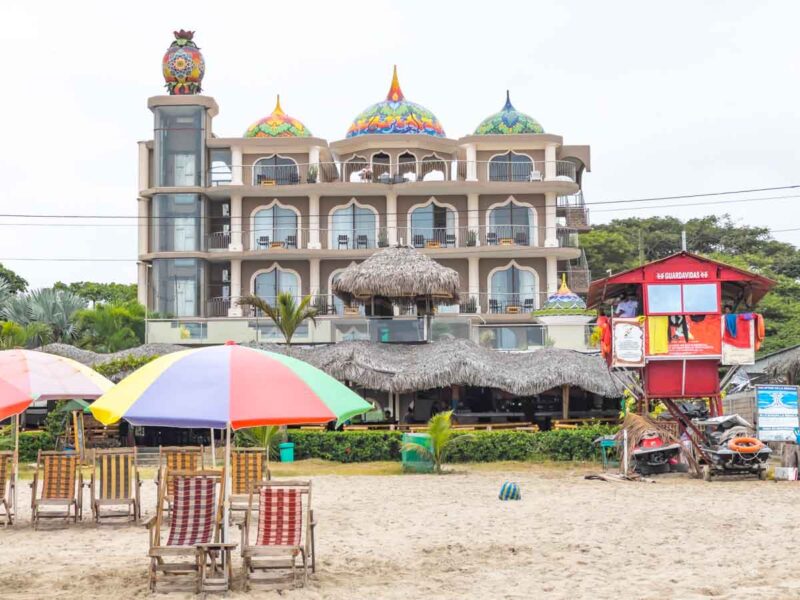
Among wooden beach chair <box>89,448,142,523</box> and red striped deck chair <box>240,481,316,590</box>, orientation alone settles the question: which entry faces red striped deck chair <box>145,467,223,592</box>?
the wooden beach chair

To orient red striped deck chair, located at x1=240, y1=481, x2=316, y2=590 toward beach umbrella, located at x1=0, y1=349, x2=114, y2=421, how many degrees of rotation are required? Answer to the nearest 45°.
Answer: approximately 135° to its right

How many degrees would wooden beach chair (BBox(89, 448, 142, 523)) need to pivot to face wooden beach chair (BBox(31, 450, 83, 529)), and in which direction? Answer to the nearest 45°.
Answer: approximately 90° to its right

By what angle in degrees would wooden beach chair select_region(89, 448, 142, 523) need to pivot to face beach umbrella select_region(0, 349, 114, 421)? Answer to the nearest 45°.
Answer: approximately 45° to its right

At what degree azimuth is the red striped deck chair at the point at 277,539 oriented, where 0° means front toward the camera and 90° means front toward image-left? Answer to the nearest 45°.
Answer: approximately 0°

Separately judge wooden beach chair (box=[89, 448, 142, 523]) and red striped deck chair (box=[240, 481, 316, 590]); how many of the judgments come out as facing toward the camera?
2

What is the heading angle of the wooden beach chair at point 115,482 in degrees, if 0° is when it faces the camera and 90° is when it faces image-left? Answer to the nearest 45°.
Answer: approximately 0°
